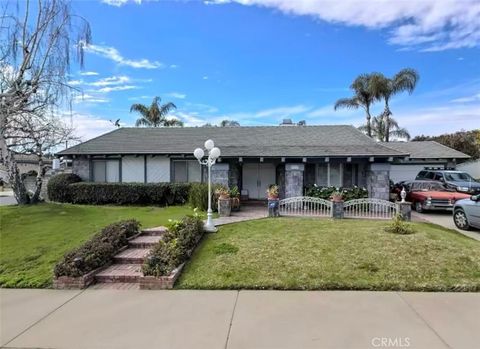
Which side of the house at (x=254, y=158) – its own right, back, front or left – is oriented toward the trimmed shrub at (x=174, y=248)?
front

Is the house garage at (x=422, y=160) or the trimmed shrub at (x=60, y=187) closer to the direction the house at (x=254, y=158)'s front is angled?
the trimmed shrub

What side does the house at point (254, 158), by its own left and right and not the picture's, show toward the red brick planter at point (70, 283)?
front

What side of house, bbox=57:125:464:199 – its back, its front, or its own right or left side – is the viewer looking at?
front

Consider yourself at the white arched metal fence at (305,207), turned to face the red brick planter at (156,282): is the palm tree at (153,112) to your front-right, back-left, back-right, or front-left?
back-right

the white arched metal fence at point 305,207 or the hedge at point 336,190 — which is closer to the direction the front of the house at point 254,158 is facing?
the white arched metal fence

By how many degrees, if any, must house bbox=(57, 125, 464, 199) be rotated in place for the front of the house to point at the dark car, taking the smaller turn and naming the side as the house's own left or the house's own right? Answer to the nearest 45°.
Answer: approximately 90° to the house's own left

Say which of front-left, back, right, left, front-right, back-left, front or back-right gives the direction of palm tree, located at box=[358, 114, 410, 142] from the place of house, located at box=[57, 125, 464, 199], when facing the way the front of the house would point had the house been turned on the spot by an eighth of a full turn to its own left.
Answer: left
